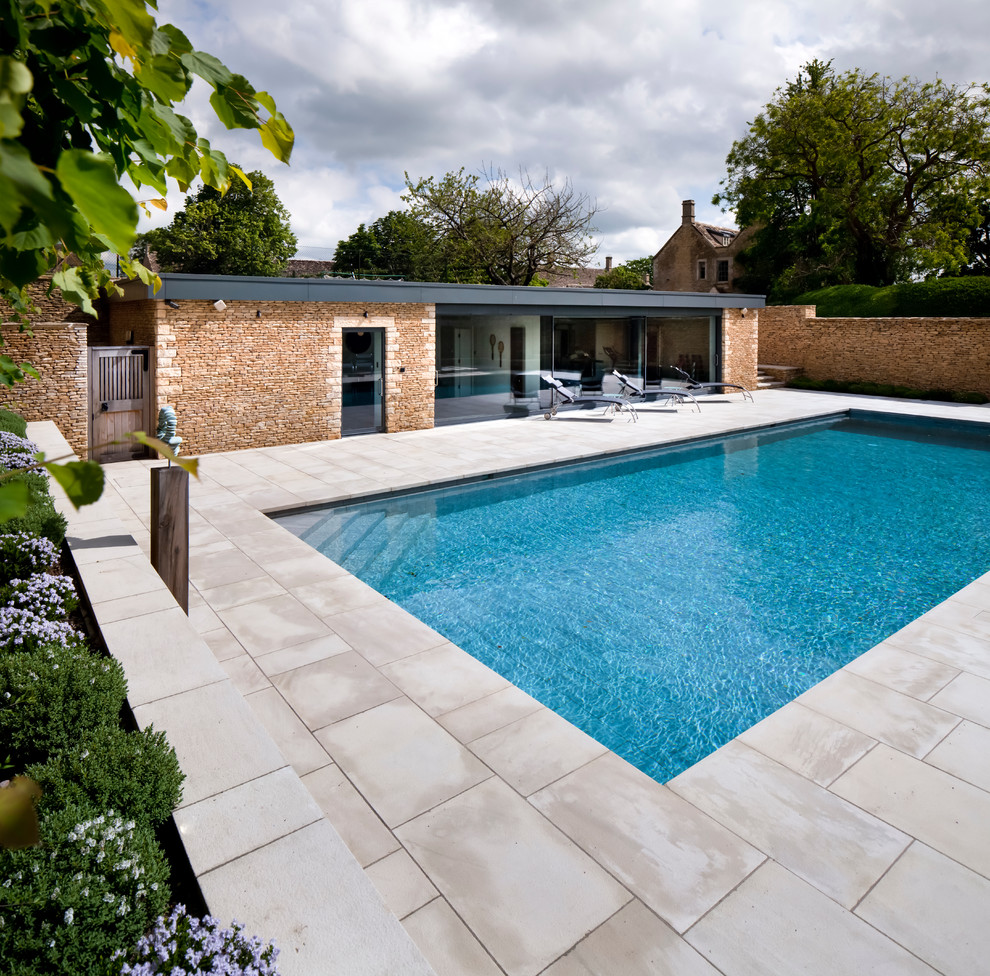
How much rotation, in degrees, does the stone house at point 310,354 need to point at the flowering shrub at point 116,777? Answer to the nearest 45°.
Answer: approximately 45° to its right

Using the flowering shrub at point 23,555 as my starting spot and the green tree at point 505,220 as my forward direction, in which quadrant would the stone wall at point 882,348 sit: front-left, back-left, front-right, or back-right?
front-right

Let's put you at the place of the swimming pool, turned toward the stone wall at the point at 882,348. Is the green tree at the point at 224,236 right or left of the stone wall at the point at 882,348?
left

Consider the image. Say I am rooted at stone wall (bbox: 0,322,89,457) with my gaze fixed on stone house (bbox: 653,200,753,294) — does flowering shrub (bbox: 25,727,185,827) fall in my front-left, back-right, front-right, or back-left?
back-right

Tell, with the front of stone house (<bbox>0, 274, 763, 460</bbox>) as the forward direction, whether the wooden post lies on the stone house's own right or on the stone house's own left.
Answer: on the stone house's own right

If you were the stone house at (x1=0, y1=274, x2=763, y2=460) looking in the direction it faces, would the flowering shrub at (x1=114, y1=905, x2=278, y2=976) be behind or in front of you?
in front

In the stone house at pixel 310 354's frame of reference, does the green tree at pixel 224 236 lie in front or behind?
behind

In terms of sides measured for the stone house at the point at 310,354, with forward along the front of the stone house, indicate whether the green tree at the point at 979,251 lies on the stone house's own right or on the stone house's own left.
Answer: on the stone house's own left

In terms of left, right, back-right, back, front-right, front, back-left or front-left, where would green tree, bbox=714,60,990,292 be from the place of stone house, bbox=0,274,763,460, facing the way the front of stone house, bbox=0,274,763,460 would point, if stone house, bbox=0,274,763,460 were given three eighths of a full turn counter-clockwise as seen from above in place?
front-right

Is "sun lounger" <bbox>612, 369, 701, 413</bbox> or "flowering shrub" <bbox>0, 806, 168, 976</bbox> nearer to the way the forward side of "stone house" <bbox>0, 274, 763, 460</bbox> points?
the flowering shrub

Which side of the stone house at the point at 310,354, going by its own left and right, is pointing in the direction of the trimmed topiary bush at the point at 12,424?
right

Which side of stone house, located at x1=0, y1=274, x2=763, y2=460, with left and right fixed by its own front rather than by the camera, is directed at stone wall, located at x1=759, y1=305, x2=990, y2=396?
left

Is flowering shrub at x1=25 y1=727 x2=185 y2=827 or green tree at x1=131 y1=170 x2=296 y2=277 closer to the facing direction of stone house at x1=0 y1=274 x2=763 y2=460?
the flowering shrub

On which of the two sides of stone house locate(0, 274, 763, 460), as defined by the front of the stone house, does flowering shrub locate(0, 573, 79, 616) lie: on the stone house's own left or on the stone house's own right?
on the stone house's own right

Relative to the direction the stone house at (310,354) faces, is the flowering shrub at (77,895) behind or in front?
in front

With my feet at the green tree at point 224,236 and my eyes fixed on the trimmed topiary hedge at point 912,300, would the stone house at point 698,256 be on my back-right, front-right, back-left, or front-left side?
front-left
